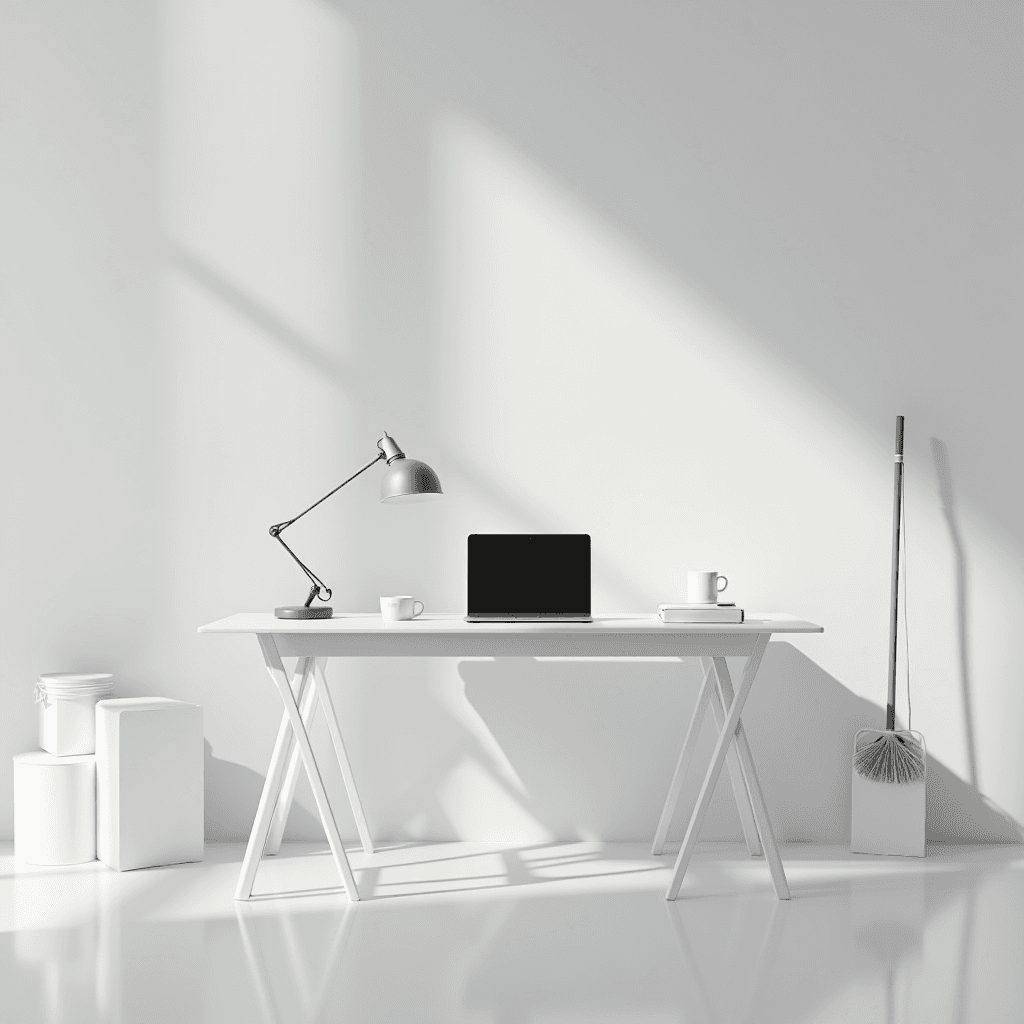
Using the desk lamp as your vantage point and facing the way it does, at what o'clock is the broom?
The broom is roughly at 12 o'clock from the desk lamp.

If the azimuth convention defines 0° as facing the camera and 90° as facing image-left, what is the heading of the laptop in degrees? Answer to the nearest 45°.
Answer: approximately 0°

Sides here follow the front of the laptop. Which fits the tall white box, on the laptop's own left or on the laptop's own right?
on the laptop's own right

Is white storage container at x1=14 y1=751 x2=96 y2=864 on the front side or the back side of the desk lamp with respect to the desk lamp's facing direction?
on the back side

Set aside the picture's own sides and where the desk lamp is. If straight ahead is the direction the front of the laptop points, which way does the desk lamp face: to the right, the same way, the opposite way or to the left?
to the left

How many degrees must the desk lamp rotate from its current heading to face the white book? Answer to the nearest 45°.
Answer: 0° — it already faces it

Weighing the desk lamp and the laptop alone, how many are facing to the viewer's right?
1

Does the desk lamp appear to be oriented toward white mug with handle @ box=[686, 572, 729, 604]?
yes

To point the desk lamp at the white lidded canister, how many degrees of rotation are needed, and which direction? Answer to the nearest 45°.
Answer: approximately 135° to its left

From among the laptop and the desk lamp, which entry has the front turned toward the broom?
the desk lamp

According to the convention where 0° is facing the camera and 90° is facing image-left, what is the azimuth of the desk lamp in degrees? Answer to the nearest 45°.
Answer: approximately 270°
